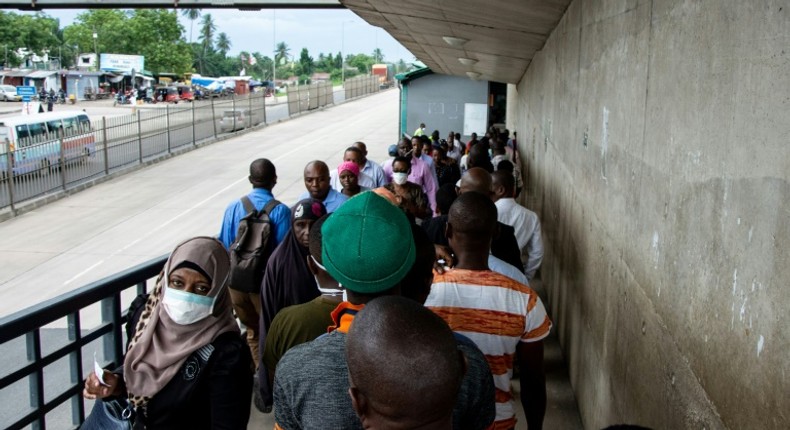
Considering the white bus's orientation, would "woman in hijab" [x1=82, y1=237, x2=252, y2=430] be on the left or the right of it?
on its right

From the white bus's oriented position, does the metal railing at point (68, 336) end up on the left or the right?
on its right

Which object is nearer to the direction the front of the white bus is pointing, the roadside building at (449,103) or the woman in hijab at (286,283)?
the roadside building

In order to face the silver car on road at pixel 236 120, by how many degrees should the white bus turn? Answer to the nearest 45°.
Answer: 0° — it already faces it

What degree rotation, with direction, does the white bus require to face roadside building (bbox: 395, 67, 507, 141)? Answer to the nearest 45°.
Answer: approximately 45° to its right

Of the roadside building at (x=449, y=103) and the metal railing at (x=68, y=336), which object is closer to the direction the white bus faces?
the roadside building

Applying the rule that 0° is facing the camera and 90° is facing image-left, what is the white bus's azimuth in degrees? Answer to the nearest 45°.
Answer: approximately 225°
